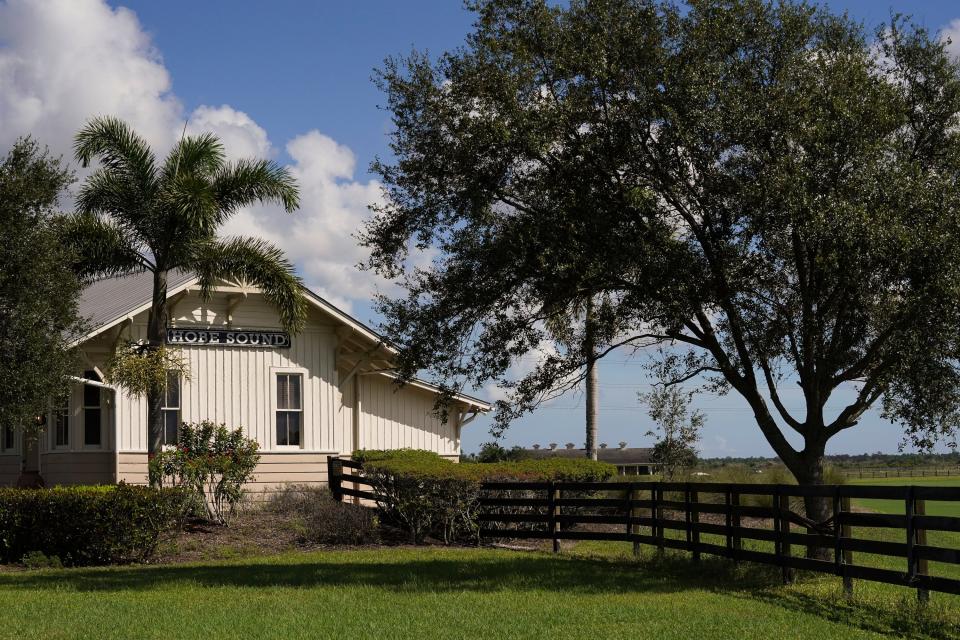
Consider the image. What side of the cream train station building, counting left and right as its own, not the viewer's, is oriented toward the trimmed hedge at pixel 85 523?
front

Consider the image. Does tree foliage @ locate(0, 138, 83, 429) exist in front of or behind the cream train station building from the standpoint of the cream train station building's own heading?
in front

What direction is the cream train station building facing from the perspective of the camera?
toward the camera

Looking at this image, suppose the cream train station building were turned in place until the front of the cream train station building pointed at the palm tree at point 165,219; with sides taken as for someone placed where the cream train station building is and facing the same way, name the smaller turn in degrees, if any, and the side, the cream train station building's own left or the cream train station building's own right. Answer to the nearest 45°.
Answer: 0° — it already faces it

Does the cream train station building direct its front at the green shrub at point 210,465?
yes

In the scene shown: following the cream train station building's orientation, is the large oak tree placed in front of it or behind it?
in front

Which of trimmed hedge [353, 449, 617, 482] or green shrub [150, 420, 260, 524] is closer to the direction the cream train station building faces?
the green shrub
